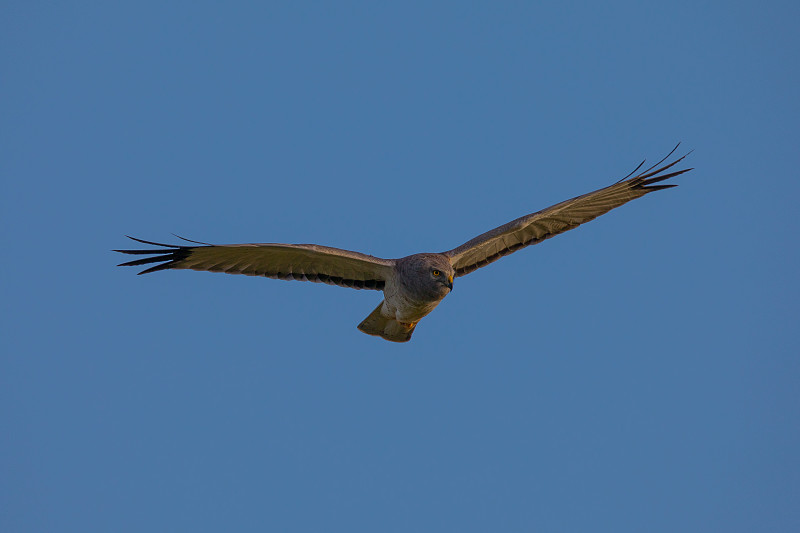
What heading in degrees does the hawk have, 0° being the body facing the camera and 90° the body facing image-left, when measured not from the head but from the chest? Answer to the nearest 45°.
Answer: approximately 315°
